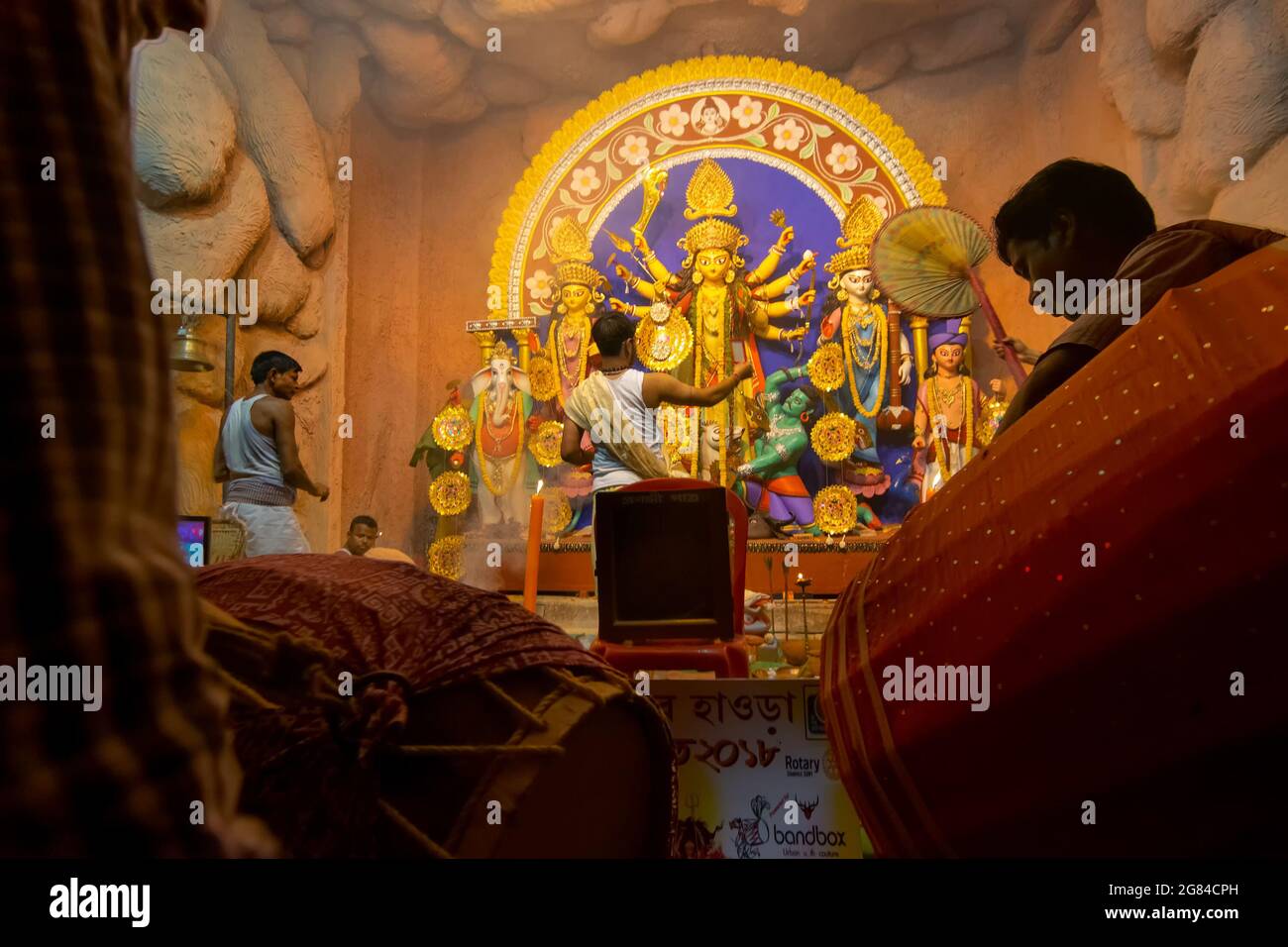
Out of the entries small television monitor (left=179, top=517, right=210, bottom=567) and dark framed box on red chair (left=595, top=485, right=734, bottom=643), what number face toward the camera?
2

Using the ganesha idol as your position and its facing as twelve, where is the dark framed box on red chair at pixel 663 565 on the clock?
The dark framed box on red chair is roughly at 12 o'clock from the ganesha idol.

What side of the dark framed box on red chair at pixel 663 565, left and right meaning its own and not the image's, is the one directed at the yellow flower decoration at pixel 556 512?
back

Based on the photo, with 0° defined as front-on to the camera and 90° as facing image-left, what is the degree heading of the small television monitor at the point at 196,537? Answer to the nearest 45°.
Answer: approximately 0°

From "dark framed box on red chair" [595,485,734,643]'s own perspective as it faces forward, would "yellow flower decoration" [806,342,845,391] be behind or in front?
behind

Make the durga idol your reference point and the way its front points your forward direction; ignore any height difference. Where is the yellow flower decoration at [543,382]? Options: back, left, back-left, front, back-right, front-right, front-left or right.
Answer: right
